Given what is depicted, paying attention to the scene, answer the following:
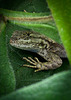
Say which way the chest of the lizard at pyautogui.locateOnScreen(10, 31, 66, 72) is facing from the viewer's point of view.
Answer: to the viewer's left
